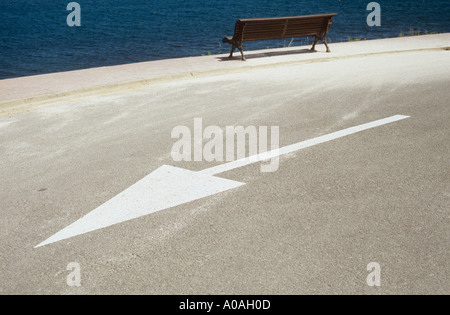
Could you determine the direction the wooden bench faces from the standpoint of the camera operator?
facing away from the viewer and to the left of the viewer
